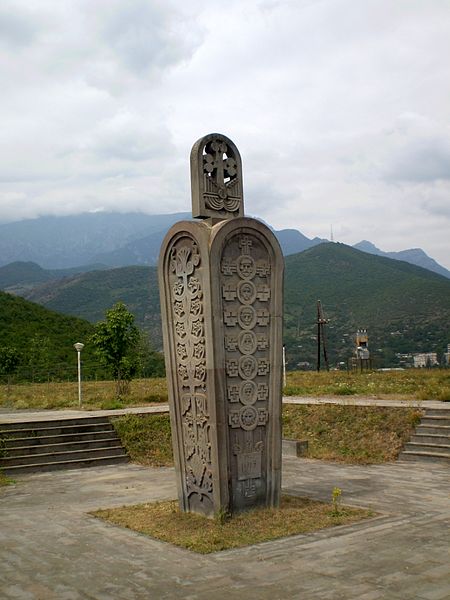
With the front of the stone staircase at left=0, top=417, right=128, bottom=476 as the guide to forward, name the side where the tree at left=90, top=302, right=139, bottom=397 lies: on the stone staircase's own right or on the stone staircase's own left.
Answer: on the stone staircase's own left

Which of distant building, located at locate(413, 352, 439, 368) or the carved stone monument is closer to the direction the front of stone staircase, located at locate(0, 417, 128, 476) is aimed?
the carved stone monument

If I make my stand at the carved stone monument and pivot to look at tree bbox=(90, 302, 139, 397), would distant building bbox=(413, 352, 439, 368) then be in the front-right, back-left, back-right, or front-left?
front-right

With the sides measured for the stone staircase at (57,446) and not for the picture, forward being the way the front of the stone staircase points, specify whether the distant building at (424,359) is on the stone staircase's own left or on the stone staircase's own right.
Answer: on the stone staircase's own left

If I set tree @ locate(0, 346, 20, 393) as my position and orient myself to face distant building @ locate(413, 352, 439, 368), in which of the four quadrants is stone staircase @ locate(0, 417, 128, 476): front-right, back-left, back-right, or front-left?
back-right

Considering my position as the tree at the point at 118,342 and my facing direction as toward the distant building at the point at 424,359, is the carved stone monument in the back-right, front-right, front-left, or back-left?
back-right

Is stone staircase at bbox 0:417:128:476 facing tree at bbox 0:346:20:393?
no

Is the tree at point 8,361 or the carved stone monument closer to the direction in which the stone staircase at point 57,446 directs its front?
the carved stone monument

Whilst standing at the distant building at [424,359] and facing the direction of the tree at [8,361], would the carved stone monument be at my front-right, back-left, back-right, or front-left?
front-left

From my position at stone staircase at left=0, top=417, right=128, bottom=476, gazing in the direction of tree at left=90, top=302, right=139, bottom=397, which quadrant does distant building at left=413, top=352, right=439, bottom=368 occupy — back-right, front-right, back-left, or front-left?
front-right

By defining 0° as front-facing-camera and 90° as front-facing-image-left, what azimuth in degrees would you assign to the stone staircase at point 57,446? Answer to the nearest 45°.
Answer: approximately 315°

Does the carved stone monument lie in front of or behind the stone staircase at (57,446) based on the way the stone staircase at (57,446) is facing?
in front
